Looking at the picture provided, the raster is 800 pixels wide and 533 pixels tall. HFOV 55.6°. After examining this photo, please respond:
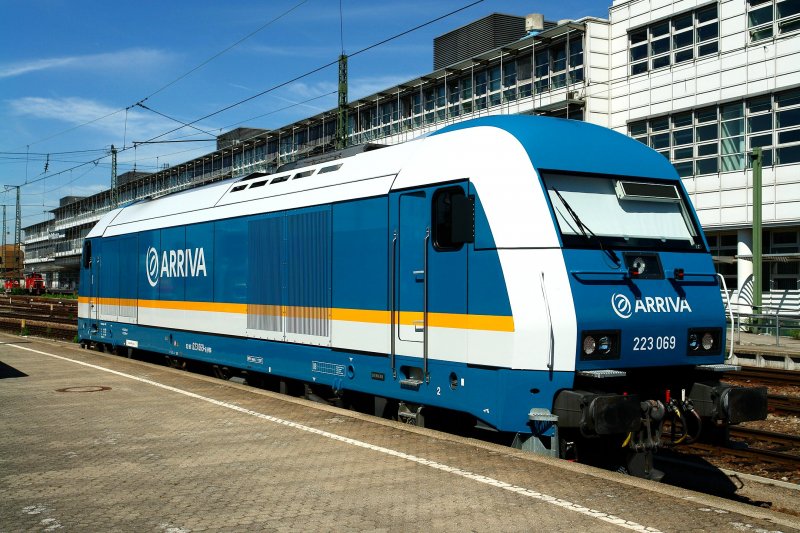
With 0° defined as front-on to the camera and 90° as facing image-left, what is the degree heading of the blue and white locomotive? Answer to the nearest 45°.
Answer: approximately 315°

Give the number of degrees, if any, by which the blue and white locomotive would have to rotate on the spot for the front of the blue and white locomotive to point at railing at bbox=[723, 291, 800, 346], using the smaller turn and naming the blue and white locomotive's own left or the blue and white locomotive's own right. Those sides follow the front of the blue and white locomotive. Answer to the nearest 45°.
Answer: approximately 90° to the blue and white locomotive's own left

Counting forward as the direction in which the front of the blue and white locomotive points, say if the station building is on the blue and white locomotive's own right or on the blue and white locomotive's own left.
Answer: on the blue and white locomotive's own left

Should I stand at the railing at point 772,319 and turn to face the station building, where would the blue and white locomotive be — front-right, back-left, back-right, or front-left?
back-left
